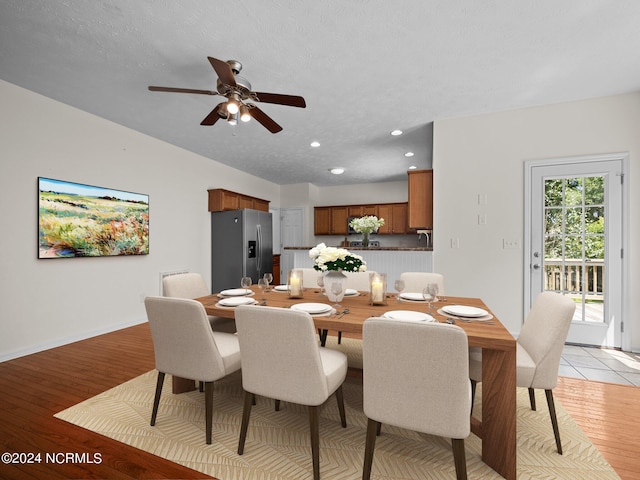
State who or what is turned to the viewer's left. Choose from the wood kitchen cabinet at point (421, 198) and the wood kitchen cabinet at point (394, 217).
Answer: the wood kitchen cabinet at point (421, 198)

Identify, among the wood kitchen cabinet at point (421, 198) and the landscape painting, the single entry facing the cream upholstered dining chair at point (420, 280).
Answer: the landscape painting

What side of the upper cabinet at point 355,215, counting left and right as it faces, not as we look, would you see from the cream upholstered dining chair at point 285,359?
front

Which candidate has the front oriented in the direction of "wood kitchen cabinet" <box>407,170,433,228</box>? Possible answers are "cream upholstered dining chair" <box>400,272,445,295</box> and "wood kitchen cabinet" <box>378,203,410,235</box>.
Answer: "wood kitchen cabinet" <box>378,203,410,235</box>

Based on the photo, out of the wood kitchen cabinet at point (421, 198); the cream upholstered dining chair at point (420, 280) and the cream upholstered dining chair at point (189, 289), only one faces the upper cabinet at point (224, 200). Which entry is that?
the wood kitchen cabinet

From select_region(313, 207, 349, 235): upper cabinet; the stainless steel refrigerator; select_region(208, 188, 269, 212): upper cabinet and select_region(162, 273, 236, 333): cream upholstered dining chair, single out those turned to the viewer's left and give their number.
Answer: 0

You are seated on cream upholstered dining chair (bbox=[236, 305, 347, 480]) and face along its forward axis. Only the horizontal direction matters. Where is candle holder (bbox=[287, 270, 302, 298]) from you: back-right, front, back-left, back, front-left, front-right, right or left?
front-left

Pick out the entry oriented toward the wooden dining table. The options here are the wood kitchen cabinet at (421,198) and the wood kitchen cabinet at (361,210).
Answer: the wood kitchen cabinet at (361,210)

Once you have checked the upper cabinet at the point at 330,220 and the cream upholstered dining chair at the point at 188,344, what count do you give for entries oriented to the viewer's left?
0

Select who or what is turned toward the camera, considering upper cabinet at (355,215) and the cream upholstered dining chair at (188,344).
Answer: the upper cabinet

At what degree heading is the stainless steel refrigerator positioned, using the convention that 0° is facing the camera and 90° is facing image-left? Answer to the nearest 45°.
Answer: approximately 315°

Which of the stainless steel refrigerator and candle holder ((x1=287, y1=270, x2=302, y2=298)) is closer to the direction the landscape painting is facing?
the candle holder

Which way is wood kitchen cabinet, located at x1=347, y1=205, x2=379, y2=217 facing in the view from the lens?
facing the viewer

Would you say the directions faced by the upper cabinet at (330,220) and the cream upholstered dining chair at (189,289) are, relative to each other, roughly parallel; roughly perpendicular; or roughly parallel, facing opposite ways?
roughly perpendicular

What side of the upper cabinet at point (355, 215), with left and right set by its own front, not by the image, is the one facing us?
front

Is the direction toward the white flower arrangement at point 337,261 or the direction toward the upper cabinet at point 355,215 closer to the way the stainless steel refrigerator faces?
the white flower arrangement

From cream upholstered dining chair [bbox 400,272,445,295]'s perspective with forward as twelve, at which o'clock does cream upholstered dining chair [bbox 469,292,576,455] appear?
cream upholstered dining chair [bbox 469,292,576,455] is roughly at 11 o'clock from cream upholstered dining chair [bbox 400,272,445,295].

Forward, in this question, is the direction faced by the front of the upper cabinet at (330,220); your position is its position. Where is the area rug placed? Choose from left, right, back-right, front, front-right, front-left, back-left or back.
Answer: front
